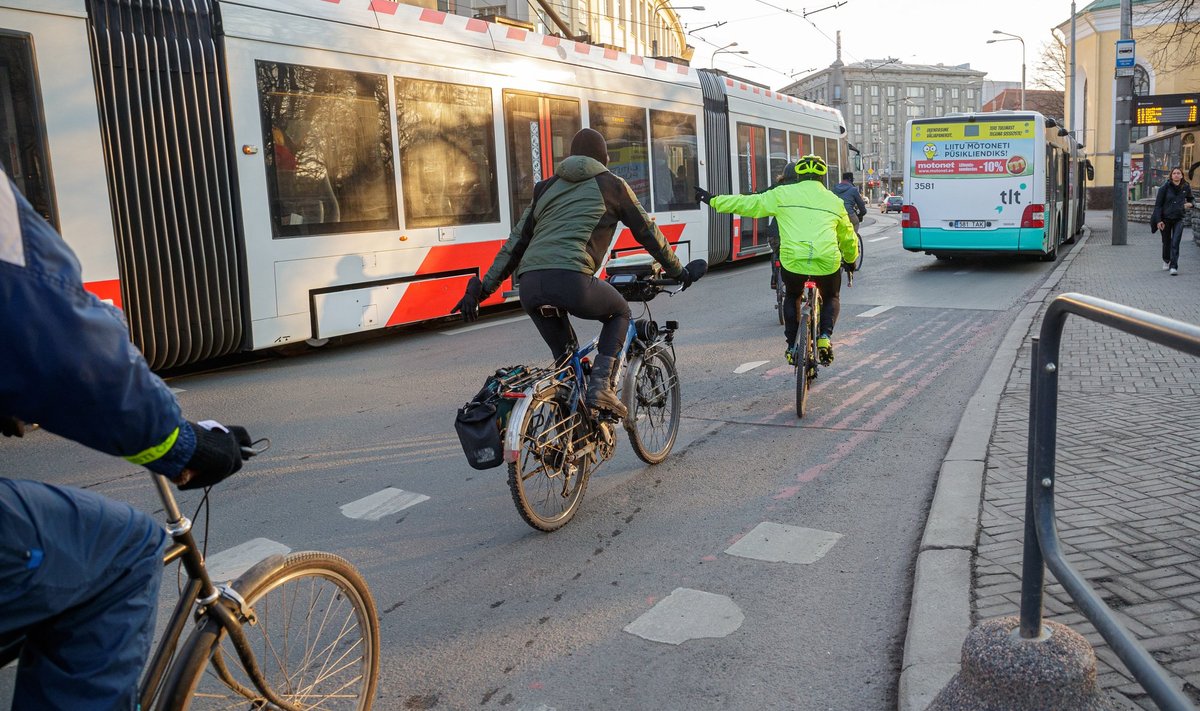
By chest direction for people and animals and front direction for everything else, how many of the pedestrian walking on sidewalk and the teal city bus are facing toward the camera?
1

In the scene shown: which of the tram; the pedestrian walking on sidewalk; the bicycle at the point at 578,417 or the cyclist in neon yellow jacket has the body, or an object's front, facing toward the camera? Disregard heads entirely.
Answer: the pedestrian walking on sidewalk

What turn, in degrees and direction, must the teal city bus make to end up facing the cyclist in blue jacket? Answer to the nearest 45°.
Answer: approximately 180°

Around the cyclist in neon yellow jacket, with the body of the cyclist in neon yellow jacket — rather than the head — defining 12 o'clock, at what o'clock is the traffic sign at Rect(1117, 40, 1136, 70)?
The traffic sign is roughly at 1 o'clock from the cyclist in neon yellow jacket.

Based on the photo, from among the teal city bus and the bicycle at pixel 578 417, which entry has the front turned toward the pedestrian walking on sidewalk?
the bicycle

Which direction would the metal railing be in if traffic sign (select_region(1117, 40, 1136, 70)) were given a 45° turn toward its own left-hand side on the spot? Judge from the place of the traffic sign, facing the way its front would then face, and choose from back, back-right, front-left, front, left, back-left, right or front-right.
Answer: front-right

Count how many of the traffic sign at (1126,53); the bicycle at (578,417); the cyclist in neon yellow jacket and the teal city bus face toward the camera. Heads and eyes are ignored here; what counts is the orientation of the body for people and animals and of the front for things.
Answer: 1

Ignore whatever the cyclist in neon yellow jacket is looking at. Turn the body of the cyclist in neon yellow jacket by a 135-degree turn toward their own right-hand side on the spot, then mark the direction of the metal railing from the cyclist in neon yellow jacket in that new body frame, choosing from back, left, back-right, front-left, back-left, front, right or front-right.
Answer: front-right

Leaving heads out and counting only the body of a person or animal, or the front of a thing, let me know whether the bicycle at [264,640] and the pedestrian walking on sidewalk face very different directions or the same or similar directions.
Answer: very different directions

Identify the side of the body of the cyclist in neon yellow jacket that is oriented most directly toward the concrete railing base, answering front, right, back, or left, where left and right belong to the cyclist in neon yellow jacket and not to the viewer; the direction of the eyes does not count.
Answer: back

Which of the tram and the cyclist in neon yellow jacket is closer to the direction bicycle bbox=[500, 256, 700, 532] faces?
the cyclist in neon yellow jacket

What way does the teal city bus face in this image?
away from the camera

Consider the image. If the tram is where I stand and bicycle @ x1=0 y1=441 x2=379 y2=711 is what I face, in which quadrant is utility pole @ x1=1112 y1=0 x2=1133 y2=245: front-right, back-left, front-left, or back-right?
back-left

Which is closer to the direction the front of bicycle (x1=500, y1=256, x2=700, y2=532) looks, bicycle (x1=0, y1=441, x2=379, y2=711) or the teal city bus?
the teal city bus

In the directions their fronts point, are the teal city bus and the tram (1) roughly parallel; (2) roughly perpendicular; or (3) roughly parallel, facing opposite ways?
roughly parallel

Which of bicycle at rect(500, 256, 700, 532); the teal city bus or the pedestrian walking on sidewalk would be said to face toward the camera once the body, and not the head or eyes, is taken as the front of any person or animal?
the pedestrian walking on sidewalk

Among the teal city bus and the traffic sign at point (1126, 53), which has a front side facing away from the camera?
the teal city bus

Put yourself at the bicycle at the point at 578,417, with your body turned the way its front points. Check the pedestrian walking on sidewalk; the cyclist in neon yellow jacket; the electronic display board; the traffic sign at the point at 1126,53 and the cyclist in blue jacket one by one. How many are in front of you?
4

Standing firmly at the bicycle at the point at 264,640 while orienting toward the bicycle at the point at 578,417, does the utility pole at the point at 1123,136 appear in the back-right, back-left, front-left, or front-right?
front-right

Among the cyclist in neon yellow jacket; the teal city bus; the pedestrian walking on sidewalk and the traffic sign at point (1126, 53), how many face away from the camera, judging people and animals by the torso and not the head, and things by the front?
2

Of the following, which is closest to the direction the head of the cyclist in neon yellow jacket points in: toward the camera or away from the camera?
away from the camera

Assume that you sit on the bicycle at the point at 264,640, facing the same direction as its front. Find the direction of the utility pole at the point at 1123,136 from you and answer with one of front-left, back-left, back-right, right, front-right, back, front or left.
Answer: front

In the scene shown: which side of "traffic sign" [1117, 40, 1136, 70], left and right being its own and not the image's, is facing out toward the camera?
front
